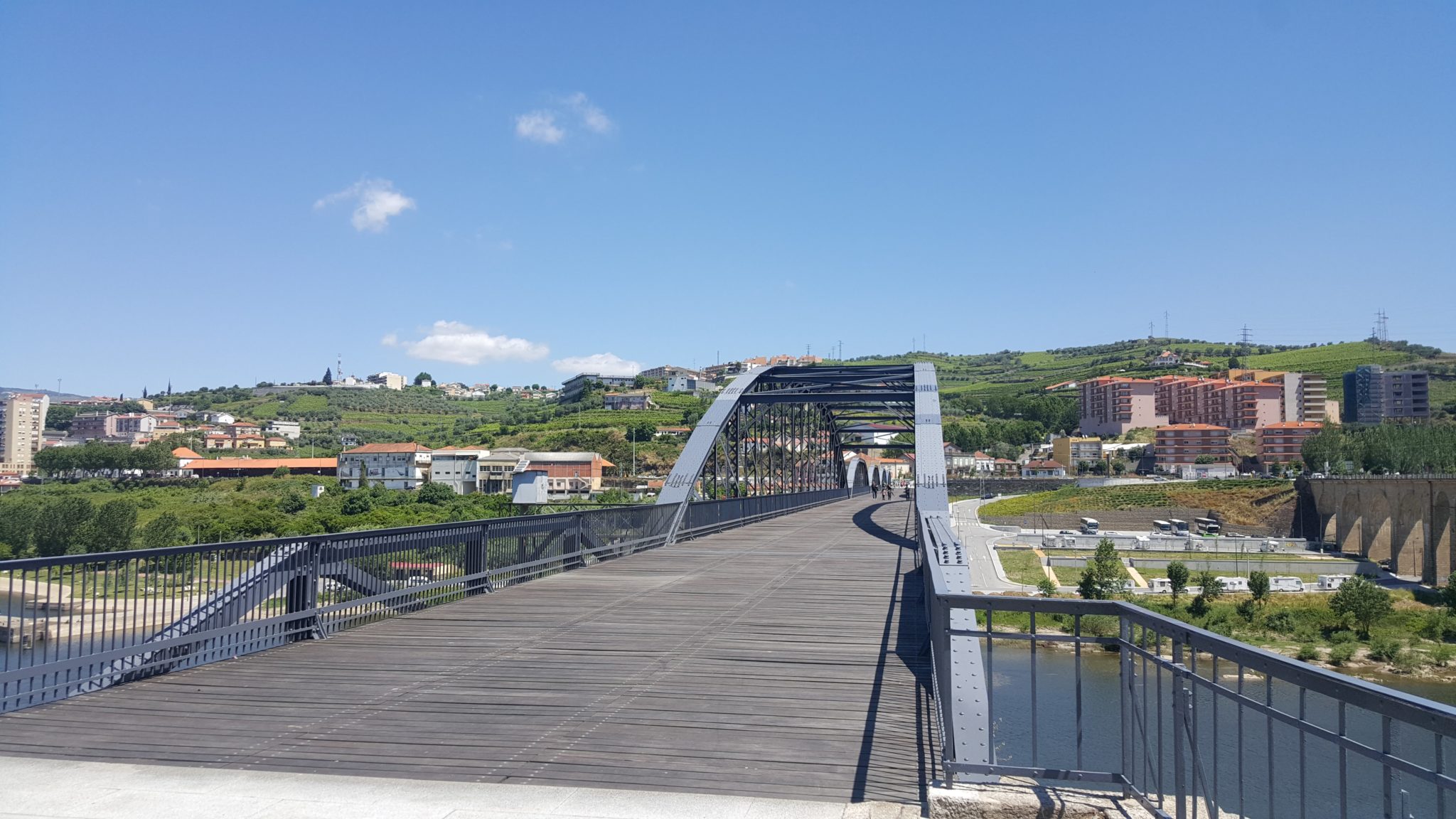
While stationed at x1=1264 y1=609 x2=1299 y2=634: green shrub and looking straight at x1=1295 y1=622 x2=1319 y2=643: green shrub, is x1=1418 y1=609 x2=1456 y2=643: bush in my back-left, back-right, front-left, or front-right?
front-left

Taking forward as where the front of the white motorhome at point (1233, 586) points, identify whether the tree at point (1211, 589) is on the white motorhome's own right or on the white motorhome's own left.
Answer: on the white motorhome's own left

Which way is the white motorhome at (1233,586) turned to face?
to the viewer's left
